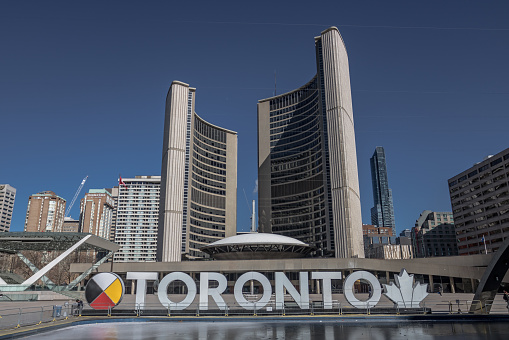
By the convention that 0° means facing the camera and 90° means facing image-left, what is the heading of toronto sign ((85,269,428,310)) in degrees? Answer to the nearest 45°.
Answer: approximately 0°

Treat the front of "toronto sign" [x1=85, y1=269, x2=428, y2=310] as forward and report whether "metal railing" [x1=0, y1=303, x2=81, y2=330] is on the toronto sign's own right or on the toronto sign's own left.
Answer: on the toronto sign's own right
